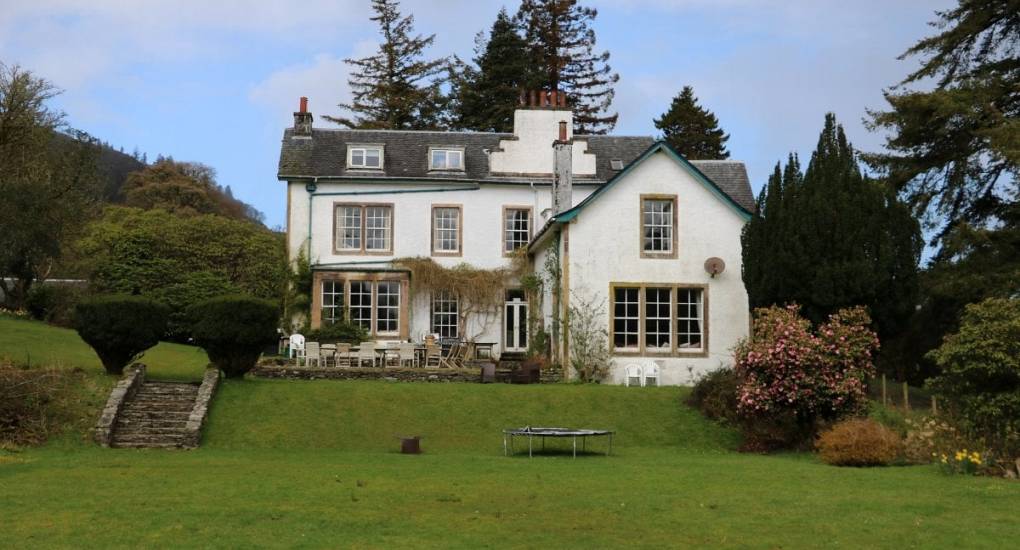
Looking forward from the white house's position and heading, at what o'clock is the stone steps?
The stone steps is roughly at 1 o'clock from the white house.

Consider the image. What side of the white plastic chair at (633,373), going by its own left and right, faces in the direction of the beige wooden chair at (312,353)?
right

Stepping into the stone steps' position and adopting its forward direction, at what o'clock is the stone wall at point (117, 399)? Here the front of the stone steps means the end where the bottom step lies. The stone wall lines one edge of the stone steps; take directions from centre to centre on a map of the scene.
The stone wall is roughly at 4 o'clock from the stone steps.

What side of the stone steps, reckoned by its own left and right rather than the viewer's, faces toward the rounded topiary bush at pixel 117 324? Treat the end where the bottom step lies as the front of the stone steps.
back

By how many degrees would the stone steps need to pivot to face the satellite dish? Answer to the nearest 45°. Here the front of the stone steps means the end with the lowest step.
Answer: approximately 90° to its left

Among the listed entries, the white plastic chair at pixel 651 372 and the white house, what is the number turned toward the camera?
2

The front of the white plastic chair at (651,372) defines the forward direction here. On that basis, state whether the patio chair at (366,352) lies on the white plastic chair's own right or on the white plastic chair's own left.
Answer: on the white plastic chair's own right

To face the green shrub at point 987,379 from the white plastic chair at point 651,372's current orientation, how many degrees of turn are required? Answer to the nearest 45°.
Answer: approximately 45° to its left

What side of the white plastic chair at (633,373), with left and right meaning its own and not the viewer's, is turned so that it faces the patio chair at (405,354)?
right

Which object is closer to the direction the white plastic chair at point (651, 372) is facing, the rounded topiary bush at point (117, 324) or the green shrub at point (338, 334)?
the rounded topiary bush
